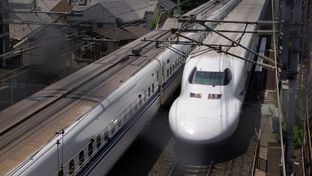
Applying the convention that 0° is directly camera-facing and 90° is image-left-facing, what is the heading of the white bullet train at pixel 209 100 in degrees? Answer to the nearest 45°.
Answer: approximately 0°

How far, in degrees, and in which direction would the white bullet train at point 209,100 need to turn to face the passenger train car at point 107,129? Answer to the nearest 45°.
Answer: approximately 45° to its right

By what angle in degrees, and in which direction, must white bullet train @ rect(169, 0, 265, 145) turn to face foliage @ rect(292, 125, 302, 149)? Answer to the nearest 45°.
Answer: approximately 90° to its left
